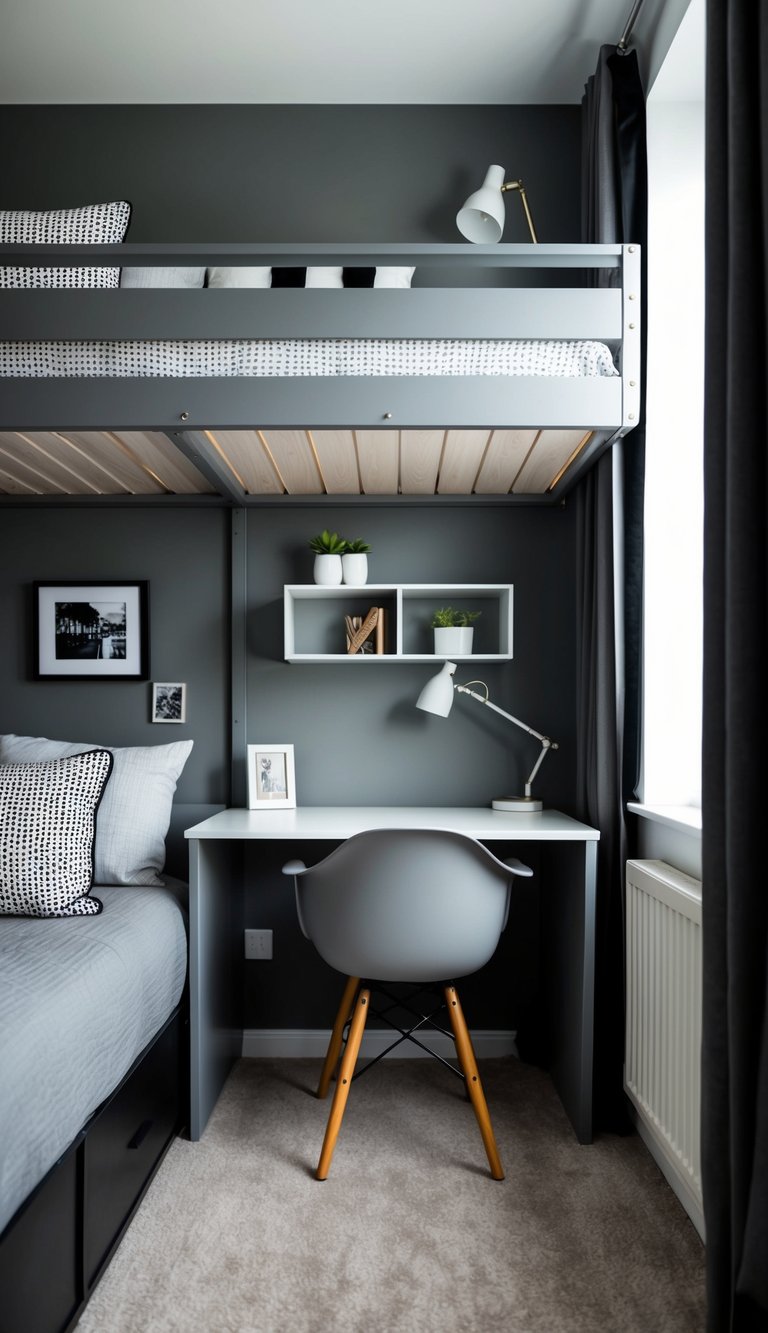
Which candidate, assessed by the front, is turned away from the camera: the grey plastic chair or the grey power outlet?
the grey plastic chair

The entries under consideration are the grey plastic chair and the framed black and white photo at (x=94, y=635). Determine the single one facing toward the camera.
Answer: the framed black and white photo

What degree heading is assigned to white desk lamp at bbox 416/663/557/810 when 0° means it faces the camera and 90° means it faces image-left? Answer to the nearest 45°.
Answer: approximately 90°

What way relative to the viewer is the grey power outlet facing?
toward the camera

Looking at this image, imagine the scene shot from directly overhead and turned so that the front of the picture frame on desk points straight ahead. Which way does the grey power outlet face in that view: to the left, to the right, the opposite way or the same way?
the same way

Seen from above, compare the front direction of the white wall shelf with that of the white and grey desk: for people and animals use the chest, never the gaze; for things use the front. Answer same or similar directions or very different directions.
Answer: same or similar directions

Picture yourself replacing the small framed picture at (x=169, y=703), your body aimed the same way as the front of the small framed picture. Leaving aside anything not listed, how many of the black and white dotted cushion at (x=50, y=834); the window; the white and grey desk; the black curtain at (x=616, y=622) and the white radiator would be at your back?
0

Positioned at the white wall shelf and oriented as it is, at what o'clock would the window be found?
The window is roughly at 10 o'clock from the white wall shelf.

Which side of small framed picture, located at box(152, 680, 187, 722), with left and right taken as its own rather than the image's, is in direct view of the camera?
front

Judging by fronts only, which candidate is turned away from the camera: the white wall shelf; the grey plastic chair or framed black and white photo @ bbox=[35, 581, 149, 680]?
the grey plastic chair

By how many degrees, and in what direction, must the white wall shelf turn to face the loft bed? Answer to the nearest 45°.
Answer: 0° — it already faces it

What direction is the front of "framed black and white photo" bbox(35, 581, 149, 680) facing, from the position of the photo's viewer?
facing the viewer

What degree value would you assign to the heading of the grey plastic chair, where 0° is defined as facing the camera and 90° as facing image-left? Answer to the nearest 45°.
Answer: approximately 180°

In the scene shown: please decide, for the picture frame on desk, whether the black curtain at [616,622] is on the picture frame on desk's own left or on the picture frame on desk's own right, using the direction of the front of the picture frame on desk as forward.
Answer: on the picture frame on desk's own left

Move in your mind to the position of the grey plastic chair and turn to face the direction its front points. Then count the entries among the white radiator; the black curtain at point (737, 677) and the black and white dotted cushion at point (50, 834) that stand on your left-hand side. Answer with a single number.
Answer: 1

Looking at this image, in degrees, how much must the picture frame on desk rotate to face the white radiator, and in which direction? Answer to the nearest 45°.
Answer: approximately 45° to its left
